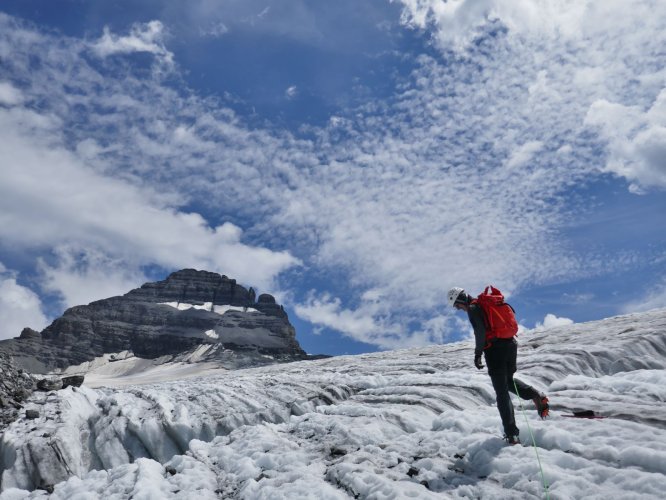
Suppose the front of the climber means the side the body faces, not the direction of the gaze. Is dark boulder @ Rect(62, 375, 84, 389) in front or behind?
in front

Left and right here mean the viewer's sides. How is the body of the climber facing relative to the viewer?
facing away from the viewer and to the left of the viewer
